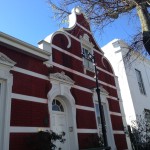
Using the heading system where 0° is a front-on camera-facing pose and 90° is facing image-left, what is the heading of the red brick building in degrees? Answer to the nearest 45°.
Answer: approximately 315°

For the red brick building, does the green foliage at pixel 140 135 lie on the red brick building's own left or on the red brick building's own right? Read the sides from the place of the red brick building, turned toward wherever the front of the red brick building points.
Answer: on the red brick building's own left

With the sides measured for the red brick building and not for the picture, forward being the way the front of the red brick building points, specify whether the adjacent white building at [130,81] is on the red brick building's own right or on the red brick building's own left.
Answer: on the red brick building's own left
